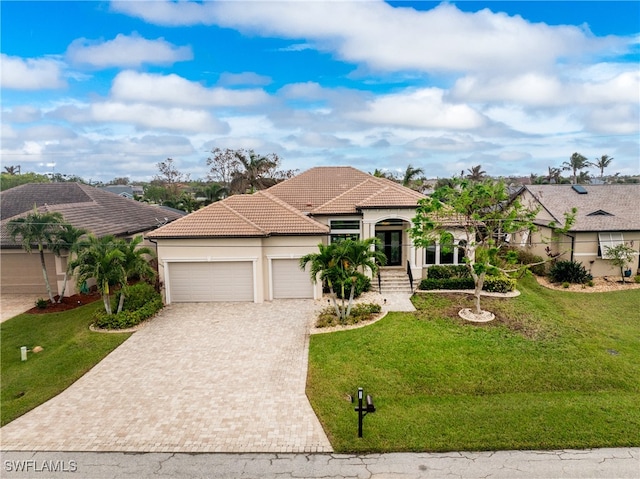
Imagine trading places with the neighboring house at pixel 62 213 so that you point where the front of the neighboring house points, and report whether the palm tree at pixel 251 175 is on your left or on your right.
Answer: on your left

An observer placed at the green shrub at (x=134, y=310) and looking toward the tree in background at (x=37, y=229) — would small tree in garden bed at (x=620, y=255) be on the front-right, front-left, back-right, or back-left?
back-right

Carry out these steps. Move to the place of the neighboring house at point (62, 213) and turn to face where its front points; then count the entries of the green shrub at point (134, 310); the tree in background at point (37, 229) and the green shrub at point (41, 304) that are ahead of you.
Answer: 3

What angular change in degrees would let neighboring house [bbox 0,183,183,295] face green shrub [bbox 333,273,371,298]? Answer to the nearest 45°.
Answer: approximately 45° to its left

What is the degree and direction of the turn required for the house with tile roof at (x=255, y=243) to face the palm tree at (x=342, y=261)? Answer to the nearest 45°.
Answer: approximately 45° to its left

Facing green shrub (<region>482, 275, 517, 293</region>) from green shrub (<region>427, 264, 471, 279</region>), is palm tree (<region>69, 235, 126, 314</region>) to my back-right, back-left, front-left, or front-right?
back-right

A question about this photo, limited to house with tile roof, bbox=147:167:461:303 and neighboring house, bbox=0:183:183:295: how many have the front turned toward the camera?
2

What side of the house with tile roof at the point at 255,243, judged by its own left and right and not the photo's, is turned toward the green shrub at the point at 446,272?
left

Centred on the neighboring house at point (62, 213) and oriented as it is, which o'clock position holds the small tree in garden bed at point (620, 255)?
The small tree in garden bed is roughly at 10 o'clock from the neighboring house.

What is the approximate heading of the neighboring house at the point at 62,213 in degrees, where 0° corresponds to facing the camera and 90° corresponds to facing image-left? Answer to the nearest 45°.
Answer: approximately 0°

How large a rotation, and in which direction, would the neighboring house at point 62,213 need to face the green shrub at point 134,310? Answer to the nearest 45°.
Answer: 0° — it already faces it

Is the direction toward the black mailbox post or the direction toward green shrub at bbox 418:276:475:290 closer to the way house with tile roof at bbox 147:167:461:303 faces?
the black mailbox post

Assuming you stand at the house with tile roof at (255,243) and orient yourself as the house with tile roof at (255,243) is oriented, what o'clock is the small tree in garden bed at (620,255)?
The small tree in garden bed is roughly at 9 o'clock from the house with tile roof.

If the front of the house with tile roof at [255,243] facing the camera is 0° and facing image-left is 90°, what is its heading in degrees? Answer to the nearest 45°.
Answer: approximately 0°
